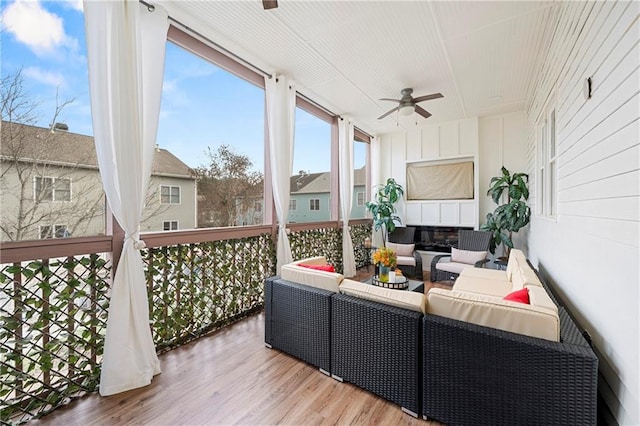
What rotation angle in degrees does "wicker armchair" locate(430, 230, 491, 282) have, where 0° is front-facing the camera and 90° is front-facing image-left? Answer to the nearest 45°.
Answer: approximately 45°

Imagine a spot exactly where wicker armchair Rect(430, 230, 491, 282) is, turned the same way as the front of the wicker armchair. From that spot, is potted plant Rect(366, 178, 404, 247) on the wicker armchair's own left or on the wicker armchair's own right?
on the wicker armchair's own right

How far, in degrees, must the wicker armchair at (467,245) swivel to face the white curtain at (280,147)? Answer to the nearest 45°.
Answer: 0° — it already faces it

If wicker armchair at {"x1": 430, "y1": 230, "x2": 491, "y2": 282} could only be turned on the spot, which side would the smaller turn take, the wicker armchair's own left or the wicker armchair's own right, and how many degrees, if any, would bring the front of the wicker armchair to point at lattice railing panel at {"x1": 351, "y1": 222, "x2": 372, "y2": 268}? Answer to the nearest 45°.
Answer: approximately 45° to the wicker armchair's own right

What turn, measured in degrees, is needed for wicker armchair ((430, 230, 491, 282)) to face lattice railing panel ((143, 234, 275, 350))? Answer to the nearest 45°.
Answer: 0° — it already faces it

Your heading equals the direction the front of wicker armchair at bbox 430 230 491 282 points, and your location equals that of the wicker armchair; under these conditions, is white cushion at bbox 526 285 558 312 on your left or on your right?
on your left

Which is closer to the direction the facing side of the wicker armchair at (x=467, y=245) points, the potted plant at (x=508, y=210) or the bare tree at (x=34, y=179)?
the bare tree

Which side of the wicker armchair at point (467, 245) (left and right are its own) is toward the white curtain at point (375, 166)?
right
